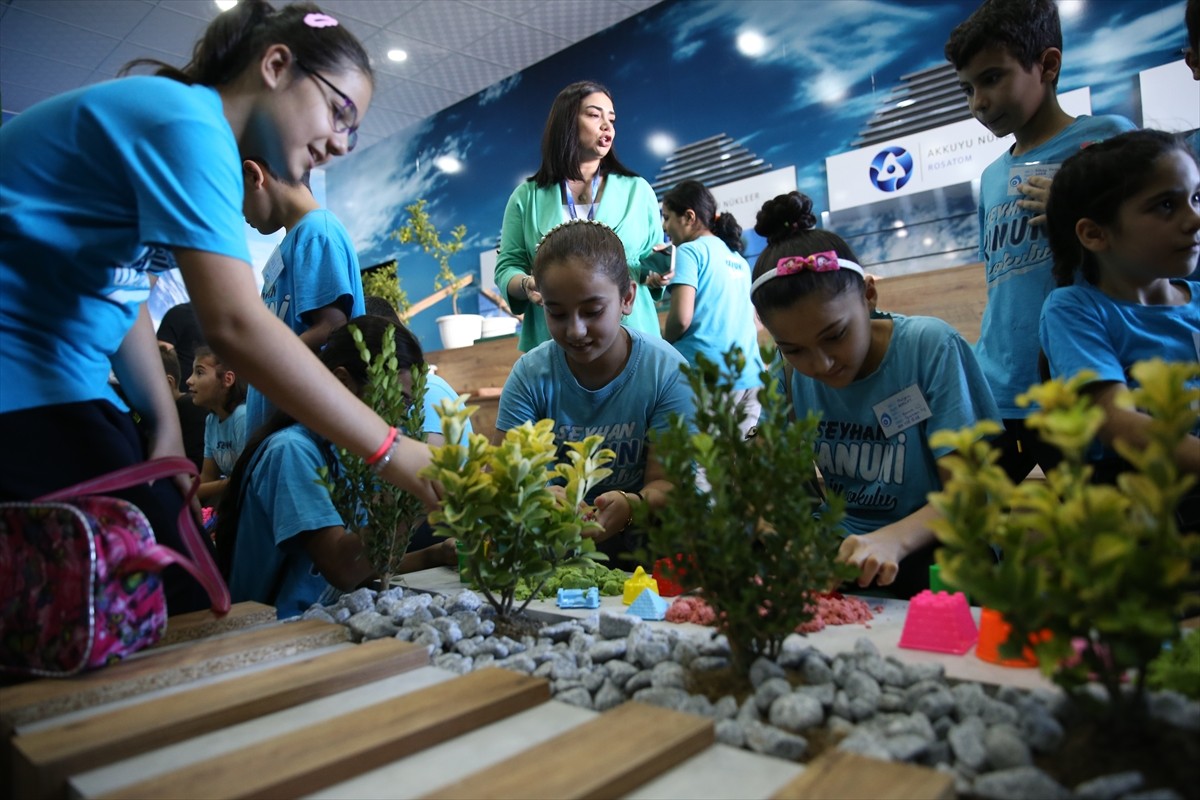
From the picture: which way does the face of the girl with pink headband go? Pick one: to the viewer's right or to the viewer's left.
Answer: to the viewer's left

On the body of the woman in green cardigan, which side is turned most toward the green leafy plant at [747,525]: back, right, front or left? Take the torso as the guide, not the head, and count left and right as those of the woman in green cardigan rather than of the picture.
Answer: front

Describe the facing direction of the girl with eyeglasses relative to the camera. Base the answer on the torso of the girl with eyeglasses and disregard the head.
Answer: to the viewer's right

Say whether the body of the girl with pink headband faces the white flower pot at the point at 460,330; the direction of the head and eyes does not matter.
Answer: no

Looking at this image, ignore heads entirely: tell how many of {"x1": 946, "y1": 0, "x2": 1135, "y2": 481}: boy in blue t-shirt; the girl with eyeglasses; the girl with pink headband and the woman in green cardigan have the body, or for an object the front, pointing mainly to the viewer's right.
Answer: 1

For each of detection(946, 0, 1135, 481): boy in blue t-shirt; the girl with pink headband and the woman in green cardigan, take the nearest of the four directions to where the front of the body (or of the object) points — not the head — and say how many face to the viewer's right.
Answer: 0

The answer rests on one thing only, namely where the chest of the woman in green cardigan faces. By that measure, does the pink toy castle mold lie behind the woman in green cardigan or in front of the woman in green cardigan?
in front

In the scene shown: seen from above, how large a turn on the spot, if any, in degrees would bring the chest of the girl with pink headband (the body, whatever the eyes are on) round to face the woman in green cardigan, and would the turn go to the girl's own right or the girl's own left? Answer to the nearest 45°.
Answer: approximately 90° to the girl's own right

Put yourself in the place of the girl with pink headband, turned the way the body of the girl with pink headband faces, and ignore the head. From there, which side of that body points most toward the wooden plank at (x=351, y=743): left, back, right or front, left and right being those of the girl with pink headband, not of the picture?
front

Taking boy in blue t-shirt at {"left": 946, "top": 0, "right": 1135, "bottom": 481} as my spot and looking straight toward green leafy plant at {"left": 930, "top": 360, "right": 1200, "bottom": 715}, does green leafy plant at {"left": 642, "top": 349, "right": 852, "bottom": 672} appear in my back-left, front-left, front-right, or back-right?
front-right

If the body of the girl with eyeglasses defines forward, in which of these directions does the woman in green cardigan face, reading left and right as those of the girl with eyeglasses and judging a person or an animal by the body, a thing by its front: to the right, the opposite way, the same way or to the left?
to the right

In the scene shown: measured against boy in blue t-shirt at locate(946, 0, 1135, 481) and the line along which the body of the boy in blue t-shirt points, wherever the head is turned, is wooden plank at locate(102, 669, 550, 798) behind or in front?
in front

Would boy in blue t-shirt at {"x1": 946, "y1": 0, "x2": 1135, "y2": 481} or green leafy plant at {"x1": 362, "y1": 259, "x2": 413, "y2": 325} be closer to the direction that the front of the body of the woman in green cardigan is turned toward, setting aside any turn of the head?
the boy in blue t-shirt

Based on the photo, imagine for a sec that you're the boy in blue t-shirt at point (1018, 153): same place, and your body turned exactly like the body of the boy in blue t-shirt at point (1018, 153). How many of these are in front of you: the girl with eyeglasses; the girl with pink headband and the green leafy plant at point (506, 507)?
3

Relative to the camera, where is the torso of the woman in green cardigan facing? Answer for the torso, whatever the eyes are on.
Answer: toward the camera

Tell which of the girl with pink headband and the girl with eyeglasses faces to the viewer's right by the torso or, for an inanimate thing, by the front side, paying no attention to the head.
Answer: the girl with eyeglasses

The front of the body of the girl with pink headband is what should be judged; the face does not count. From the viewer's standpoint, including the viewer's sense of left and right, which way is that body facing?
facing the viewer and to the left of the viewer

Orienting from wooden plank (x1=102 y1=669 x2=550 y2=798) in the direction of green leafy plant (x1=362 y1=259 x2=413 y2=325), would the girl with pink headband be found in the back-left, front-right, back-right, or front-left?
front-right
